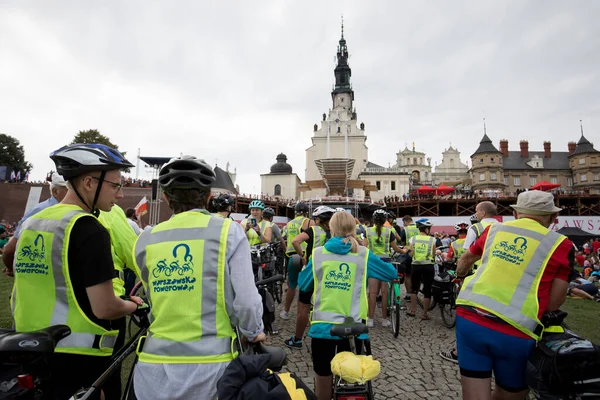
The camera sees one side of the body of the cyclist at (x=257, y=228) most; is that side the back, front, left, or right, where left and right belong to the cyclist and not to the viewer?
front

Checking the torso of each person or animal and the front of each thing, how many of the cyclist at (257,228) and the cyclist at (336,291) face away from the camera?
1

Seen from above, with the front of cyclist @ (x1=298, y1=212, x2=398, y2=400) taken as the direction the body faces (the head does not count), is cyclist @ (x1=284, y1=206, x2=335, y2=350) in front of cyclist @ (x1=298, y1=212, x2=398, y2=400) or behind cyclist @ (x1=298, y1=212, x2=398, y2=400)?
in front

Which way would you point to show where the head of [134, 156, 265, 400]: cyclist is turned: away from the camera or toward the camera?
away from the camera

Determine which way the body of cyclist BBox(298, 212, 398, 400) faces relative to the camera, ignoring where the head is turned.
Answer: away from the camera

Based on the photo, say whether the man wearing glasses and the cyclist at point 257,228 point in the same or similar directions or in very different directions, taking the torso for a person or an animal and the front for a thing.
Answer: very different directions

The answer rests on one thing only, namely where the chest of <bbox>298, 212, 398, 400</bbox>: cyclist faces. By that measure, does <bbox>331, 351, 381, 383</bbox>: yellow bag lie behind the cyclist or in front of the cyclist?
behind

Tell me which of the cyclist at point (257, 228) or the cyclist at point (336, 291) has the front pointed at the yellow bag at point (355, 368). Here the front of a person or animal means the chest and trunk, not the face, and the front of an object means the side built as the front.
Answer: the cyclist at point (257, 228)

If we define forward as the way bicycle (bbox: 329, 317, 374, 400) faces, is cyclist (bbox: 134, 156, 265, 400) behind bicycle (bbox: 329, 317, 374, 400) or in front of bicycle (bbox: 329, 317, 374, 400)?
behind

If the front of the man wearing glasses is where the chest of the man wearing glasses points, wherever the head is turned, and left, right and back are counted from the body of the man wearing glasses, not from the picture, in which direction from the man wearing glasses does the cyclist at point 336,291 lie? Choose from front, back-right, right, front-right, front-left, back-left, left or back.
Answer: front-right

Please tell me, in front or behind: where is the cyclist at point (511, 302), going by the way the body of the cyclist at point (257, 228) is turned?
in front

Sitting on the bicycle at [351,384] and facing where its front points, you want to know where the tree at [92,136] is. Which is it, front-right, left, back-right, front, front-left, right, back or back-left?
front-left

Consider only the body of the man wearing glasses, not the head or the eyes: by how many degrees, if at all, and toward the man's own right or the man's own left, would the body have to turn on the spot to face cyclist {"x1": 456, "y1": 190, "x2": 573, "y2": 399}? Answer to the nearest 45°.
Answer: approximately 45° to the man's own right

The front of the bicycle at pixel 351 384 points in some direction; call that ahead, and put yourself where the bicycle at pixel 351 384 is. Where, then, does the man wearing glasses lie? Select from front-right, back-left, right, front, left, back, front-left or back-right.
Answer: back-left

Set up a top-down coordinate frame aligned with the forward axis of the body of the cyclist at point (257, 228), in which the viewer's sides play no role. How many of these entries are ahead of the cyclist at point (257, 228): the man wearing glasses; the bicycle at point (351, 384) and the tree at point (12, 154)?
2

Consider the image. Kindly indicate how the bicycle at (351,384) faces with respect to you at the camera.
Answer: facing away from the viewer

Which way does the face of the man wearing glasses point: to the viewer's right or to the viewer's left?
to the viewer's right
